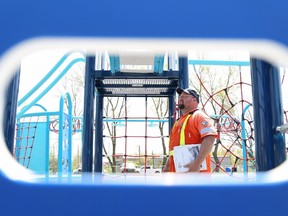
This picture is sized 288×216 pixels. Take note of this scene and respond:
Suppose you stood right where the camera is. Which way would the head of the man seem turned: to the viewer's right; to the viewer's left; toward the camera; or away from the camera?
to the viewer's left

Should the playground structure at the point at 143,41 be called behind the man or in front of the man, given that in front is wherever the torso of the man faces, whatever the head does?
in front

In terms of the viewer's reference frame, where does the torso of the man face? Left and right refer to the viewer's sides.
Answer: facing the viewer and to the left of the viewer
